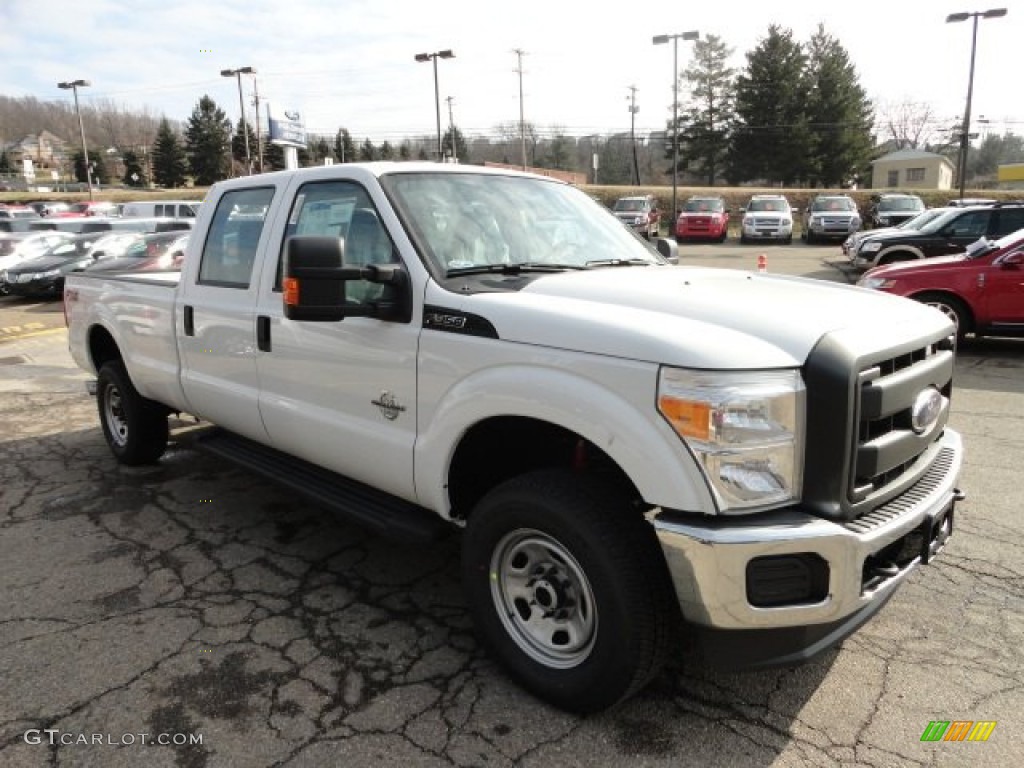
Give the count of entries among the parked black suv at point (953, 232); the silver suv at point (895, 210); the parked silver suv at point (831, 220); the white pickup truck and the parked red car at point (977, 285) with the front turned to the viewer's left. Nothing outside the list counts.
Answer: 2

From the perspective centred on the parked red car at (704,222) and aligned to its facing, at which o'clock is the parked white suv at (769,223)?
The parked white suv is roughly at 10 o'clock from the parked red car.

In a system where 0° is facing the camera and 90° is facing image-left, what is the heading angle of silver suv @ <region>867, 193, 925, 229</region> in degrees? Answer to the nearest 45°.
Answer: approximately 0°

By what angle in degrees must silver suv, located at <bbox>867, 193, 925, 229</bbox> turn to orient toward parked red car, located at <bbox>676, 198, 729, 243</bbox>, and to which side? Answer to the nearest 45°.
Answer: approximately 90° to its right

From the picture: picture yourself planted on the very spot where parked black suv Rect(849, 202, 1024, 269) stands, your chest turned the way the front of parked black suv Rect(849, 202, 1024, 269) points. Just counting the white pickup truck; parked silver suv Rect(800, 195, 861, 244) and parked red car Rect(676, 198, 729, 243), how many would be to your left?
1

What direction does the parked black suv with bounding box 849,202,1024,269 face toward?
to the viewer's left

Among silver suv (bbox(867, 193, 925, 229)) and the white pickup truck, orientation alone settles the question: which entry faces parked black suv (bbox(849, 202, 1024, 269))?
silver suv (bbox(867, 193, 925, 229))

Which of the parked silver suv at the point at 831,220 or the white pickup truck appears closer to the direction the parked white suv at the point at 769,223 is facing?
the white pickup truck

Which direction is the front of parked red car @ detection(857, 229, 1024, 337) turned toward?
to the viewer's left

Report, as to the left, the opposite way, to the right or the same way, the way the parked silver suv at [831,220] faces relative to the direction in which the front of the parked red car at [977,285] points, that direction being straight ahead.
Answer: to the left

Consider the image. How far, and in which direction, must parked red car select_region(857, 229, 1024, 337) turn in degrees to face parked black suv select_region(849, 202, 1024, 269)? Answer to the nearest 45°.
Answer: approximately 90° to its right

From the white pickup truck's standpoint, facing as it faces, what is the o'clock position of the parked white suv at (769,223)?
The parked white suv is roughly at 8 o'clock from the white pickup truck.
